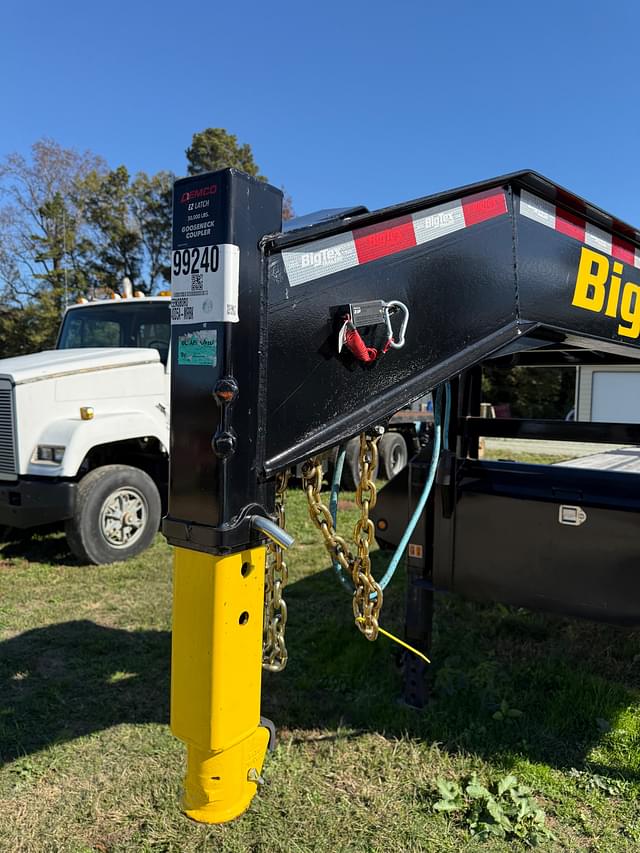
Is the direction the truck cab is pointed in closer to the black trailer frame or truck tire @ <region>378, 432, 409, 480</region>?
the black trailer frame

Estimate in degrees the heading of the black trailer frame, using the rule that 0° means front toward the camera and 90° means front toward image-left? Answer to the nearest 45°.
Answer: approximately 45°

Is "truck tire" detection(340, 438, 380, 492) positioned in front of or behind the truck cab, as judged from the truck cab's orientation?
behind

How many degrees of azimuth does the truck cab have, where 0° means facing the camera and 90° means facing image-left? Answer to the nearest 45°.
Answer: approximately 45°

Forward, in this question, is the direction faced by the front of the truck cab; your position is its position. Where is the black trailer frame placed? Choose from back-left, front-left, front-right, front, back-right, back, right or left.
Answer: front-left

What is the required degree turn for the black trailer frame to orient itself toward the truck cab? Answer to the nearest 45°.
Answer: approximately 90° to its right

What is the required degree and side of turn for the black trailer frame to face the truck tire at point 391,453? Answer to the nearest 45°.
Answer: approximately 135° to its right

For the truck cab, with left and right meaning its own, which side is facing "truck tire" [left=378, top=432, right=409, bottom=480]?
back

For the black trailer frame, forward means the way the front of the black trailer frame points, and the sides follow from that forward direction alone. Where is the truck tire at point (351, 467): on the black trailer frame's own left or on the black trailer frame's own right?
on the black trailer frame's own right
